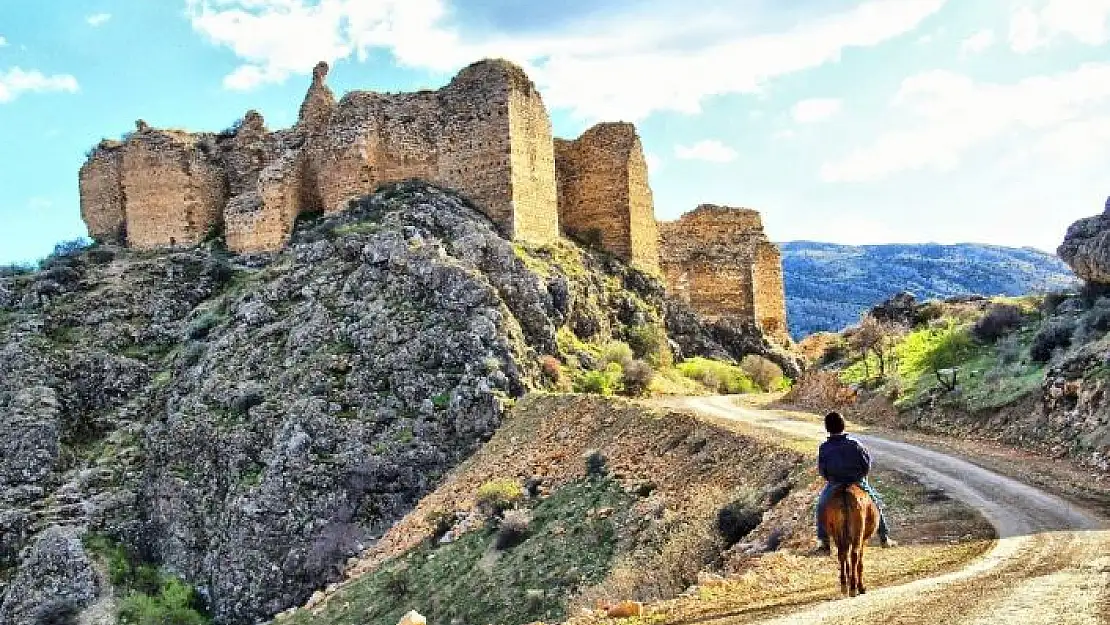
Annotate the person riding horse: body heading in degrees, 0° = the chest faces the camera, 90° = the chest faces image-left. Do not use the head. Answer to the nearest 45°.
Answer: approximately 180°

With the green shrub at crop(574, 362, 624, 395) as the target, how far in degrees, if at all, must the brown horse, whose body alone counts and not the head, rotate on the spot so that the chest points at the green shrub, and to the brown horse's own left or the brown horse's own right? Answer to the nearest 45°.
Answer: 0° — it already faces it

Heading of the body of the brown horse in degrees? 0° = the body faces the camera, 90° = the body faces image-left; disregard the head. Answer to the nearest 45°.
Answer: approximately 180°

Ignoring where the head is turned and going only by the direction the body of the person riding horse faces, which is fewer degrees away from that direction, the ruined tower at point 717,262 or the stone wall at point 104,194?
the ruined tower

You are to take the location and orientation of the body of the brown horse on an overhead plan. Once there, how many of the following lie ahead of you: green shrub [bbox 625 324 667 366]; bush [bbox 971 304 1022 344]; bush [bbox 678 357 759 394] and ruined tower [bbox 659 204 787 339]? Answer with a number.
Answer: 4

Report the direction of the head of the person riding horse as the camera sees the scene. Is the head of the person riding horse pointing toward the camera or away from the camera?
away from the camera

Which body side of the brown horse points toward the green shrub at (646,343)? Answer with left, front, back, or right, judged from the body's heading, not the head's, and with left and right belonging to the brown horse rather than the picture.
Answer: front

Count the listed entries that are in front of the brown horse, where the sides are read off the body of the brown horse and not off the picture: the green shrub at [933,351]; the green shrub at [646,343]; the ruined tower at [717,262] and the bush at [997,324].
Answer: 4

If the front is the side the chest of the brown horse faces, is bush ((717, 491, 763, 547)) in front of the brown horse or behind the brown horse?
in front

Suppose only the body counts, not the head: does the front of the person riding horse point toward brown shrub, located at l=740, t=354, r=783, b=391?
yes

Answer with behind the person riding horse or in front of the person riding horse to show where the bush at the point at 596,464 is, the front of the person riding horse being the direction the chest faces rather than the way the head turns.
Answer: in front

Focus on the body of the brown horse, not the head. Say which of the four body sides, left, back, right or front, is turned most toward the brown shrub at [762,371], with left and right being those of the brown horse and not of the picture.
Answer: front
